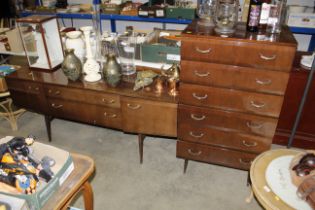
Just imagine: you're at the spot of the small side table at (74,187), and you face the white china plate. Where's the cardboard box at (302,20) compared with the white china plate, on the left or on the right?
left

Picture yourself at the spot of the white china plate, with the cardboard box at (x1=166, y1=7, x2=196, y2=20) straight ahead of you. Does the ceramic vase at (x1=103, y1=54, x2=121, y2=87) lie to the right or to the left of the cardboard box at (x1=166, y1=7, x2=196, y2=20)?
left

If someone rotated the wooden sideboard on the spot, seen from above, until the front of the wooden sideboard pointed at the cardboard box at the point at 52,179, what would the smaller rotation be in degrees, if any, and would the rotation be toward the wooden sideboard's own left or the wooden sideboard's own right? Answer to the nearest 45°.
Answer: approximately 45° to the wooden sideboard's own left

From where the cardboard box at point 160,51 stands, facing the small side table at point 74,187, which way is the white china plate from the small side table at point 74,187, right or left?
left

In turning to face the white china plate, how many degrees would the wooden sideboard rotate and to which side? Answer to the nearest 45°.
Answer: approximately 90° to its left

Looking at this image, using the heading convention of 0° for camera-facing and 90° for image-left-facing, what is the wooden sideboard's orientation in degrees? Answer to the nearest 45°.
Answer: approximately 45°

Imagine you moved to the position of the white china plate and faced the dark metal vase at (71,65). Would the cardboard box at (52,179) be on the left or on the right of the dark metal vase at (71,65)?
left

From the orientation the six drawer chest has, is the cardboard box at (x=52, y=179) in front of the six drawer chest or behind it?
in front

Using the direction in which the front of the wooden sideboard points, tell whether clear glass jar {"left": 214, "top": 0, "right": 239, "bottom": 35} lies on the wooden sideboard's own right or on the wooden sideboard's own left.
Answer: on the wooden sideboard's own left

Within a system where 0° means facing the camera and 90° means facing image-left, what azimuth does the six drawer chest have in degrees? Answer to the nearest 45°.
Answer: approximately 0°

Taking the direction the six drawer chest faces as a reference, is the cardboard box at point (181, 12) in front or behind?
behind

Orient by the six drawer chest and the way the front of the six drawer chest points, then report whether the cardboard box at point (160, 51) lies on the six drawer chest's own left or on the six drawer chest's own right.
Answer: on the six drawer chest's own right
